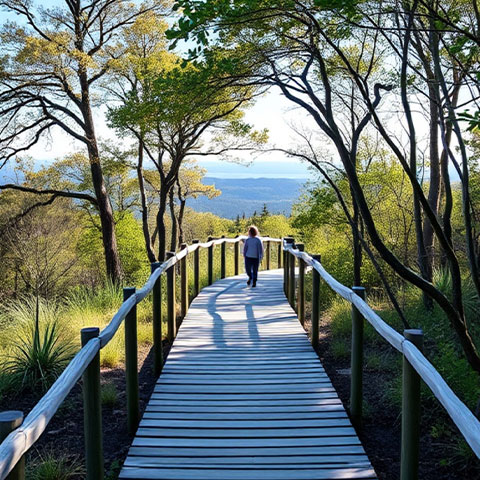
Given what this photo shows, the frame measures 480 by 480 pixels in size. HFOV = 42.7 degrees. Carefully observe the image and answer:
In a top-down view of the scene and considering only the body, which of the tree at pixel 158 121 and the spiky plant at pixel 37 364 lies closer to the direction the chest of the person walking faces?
the tree

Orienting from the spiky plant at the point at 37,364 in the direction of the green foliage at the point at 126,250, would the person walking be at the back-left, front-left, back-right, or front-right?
front-right

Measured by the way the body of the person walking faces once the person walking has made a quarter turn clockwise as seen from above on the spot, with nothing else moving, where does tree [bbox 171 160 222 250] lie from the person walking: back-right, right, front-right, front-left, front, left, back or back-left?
left

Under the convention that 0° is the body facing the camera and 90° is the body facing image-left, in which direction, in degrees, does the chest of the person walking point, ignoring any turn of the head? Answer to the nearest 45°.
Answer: approximately 180°

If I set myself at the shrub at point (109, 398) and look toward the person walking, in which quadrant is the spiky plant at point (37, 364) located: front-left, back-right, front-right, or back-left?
front-left

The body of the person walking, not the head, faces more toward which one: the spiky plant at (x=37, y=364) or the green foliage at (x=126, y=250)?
the green foliage

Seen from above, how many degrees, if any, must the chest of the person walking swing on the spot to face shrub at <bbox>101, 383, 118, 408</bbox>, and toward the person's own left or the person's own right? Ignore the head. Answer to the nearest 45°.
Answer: approximately 180°

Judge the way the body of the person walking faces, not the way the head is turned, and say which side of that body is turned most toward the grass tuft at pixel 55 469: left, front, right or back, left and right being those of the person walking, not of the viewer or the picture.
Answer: back

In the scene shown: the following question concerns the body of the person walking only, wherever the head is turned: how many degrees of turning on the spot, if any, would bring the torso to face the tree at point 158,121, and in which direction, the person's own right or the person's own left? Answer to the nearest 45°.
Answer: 0° — they already face it

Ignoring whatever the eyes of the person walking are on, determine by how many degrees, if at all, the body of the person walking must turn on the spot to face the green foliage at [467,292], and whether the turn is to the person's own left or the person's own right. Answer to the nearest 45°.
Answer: approximately 135° to the person's own right
